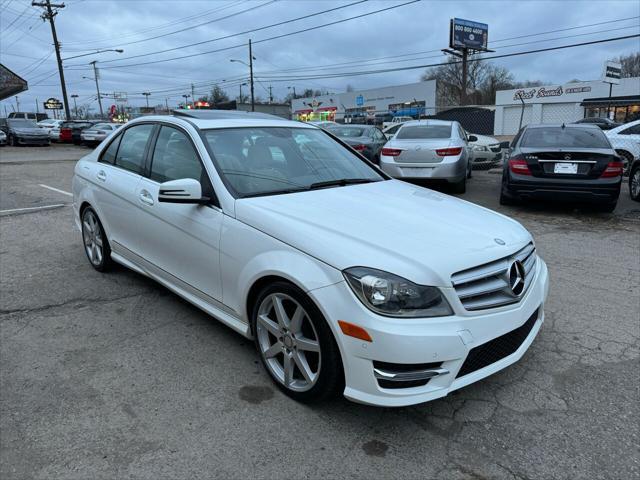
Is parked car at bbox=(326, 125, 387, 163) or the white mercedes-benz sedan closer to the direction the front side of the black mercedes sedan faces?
the parked car

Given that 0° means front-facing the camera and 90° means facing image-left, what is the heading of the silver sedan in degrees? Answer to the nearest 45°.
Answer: approximately 180°

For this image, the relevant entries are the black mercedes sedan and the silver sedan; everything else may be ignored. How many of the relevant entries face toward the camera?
0

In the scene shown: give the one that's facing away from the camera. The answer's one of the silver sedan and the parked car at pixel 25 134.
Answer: the silver sedan

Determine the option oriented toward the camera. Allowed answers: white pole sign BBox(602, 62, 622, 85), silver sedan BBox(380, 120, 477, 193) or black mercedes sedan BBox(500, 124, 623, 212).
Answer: the white pole sign

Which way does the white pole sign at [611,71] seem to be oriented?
toward the camera

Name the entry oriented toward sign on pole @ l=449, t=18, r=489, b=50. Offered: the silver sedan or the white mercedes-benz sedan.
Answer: the silver sedan

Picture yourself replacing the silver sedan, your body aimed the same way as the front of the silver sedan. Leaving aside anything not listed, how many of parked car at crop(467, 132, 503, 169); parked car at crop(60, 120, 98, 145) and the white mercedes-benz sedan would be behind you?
1

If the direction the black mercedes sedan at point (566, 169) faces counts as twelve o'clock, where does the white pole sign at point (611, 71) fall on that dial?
The white pole sign is roughly at 12 o'clock from the black mercedes sedan.

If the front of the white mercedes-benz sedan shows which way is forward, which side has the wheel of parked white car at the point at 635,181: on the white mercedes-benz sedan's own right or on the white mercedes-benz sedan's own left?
on the white mercedes-benz sedan's own left

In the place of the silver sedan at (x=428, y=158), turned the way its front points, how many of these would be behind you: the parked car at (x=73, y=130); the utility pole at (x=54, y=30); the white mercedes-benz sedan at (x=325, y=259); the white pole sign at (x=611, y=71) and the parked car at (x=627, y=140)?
1

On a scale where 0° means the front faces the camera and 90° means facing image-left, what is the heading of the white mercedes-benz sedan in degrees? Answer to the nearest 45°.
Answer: approximately 315°

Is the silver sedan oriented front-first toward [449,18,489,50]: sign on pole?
yes

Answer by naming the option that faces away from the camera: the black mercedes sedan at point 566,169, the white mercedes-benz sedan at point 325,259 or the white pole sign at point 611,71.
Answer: the black mercedes sedan
